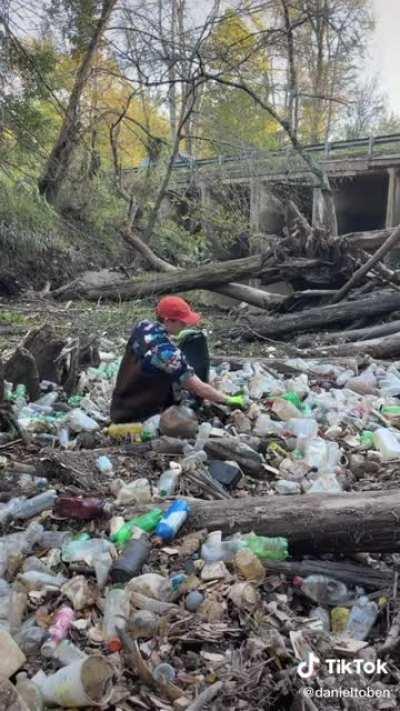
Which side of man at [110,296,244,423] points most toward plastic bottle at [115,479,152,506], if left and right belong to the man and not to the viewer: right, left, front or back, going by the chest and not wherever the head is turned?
right

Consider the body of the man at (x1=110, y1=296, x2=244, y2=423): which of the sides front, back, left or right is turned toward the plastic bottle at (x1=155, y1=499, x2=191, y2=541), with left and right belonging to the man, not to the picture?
right

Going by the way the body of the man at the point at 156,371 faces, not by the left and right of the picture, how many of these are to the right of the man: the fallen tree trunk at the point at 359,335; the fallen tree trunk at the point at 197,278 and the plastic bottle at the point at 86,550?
1

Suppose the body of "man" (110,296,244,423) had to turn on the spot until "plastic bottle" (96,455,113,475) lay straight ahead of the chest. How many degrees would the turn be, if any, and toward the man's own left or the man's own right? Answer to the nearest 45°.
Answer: approximately 90° to the man's own right

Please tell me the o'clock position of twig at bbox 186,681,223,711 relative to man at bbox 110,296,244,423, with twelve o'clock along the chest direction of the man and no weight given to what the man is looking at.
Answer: The twig is roughly at 3 o'clock from the man.

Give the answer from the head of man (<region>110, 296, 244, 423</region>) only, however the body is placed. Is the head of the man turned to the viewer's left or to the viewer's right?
to the viewer's right

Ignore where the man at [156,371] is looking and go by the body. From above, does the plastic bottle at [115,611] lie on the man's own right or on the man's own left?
on the man's own right

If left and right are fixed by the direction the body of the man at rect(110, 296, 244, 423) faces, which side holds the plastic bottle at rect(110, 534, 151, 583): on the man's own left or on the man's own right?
on the man's own right

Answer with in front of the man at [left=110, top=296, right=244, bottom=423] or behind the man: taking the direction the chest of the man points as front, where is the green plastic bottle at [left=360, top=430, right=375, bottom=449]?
in front

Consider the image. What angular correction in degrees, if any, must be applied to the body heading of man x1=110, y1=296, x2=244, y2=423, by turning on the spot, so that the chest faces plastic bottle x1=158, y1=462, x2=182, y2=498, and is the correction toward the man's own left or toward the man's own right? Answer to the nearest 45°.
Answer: approximately 90° to the man's own right

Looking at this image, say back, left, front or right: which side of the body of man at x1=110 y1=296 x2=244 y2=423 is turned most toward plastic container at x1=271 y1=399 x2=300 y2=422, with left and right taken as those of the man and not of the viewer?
front

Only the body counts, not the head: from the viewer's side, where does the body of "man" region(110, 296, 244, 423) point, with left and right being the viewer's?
facing to the right of the viewer

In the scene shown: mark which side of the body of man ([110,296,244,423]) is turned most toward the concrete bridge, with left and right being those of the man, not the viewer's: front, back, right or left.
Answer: left

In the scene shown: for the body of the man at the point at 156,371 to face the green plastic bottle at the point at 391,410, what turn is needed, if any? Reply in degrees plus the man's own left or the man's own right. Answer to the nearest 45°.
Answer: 0° — they already face it

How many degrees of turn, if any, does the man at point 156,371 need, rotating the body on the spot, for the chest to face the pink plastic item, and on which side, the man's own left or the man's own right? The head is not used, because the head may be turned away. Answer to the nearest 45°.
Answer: approximately 90° to the man's own right

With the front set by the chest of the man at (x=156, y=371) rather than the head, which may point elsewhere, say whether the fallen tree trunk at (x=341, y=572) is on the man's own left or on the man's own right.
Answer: on the man's own right

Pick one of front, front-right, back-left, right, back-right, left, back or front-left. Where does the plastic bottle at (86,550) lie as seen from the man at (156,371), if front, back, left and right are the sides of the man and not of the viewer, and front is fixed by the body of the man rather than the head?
right

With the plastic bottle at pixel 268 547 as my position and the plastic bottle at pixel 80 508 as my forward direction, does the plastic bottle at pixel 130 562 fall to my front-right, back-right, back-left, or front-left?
front-left

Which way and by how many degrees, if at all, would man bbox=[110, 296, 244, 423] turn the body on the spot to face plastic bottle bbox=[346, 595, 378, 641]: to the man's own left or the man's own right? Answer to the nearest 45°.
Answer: approximately 90° to the man's own right
